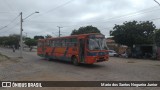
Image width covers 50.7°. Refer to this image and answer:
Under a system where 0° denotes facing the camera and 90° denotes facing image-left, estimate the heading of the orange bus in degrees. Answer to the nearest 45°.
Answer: approximately 315°

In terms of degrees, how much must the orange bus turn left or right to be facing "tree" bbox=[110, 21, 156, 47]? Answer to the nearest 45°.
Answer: approximately 90° to its left
